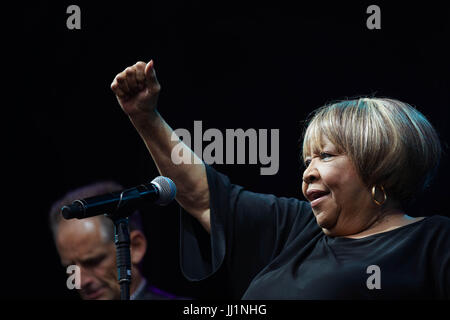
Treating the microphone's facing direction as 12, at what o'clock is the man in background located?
The man in background is roughly at 9 o'clock from the microphone.

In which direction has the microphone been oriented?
to the viewer's right

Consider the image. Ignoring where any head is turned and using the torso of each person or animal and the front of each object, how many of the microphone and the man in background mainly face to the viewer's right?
1

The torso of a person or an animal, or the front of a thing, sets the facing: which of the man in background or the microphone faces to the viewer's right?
the microphone

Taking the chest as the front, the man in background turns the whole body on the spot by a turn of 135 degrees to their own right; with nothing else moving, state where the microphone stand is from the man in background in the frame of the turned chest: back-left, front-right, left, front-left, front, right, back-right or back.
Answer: back

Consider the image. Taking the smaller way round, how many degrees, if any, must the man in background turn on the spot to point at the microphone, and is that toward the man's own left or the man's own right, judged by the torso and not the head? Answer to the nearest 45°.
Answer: approximately 45° to the man's own left
